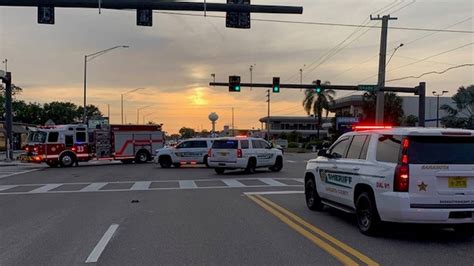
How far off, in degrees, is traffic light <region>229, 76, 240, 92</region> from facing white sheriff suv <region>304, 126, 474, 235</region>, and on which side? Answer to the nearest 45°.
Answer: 0° — it already faces it

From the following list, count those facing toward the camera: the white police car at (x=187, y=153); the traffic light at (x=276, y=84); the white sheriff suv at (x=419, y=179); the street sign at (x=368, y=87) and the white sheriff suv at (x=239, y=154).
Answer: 2

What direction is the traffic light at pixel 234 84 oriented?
toward the camera

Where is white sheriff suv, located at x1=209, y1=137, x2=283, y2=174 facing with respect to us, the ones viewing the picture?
facing away from the viewer and to the right of the viewer

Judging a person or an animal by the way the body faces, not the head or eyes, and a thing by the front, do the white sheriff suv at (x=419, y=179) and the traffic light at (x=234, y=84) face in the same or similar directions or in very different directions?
very different directions

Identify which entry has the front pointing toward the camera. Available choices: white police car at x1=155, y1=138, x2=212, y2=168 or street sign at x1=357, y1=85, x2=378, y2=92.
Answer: the street sign

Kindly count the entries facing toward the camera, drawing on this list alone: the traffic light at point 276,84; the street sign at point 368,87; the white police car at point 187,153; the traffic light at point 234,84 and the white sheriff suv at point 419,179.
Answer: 3

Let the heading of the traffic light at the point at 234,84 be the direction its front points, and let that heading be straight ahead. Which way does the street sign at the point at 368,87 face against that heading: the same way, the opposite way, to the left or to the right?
the same way

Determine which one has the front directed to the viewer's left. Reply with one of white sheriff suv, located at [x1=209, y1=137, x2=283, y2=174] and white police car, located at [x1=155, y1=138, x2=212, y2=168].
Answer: the white police car

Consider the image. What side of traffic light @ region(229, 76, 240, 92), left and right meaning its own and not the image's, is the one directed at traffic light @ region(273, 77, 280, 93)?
left

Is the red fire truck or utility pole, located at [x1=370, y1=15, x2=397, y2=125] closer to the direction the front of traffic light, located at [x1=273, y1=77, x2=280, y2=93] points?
the red fire truck

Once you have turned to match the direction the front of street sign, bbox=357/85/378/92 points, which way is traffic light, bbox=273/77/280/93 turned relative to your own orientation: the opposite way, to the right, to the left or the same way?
the same way

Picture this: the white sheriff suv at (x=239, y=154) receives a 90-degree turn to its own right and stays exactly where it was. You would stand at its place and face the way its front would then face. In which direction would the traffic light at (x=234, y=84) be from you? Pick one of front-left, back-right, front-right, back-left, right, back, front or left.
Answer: back-left

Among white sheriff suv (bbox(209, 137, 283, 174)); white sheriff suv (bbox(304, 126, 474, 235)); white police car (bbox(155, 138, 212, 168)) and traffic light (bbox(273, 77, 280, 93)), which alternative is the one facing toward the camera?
the traffic light

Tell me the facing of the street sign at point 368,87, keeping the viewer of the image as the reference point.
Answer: facing the viewer

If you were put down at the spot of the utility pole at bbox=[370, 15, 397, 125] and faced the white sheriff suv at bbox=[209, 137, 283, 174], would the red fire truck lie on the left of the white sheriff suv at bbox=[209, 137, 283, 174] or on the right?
right
